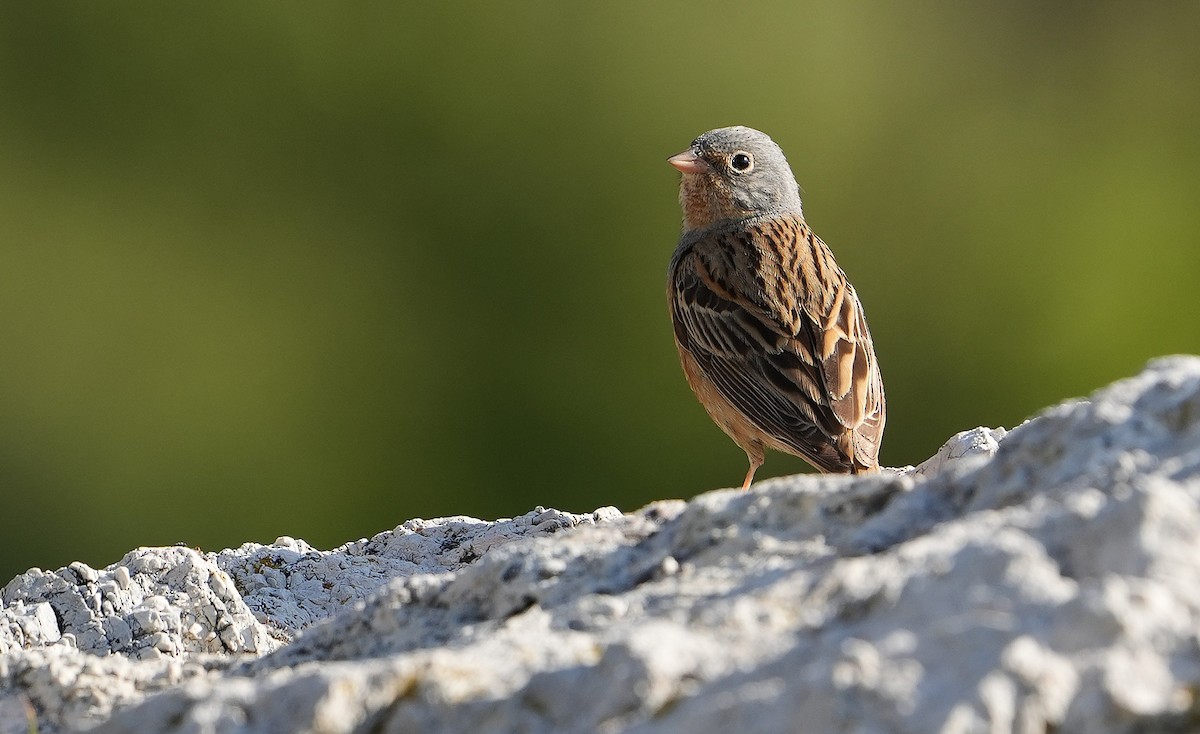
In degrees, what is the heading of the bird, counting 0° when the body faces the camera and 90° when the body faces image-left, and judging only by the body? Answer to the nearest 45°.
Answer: approximately 135°
